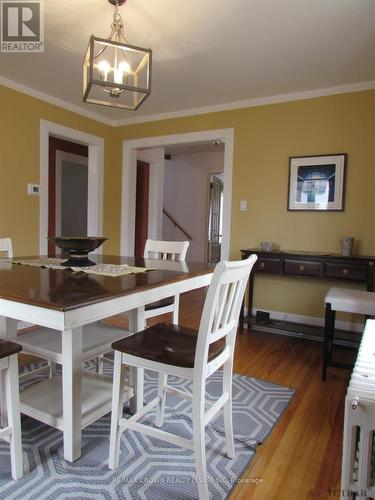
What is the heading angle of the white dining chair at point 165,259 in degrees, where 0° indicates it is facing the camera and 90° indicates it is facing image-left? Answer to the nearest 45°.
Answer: approximately 45°

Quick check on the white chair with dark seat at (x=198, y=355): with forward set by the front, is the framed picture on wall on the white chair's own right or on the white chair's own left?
on the white chair's own right

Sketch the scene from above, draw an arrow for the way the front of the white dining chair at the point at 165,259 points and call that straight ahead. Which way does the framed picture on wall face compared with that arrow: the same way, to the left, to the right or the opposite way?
the same way

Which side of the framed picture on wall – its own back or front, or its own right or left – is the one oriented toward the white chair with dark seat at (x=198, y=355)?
front

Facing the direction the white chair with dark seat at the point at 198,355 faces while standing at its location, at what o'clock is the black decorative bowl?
The black decorative bowl is roughly at 12 o'clock from the white chair with dark seat.

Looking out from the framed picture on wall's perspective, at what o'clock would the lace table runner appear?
The lace table runner is roughly at 1 o'clock from the framed picture on wall.

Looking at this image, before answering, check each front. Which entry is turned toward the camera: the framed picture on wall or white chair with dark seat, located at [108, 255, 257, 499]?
the framed picture on wall

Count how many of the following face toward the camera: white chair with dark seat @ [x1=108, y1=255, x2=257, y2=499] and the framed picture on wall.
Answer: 1

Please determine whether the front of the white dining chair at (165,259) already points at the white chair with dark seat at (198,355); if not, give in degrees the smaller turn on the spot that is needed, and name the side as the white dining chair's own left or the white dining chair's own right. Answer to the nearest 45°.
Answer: approximately 45° to the white dining chair's own left

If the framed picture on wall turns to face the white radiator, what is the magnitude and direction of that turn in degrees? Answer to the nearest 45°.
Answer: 0° — it already faces it

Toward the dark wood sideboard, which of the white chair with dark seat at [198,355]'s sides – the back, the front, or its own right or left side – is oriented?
right

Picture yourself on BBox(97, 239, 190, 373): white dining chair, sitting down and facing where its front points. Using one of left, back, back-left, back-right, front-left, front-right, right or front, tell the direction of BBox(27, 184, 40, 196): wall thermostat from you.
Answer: right

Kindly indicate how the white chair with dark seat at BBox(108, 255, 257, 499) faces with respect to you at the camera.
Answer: facing away from the viewer and to the left of the viewer

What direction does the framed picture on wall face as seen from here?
toward the camera
